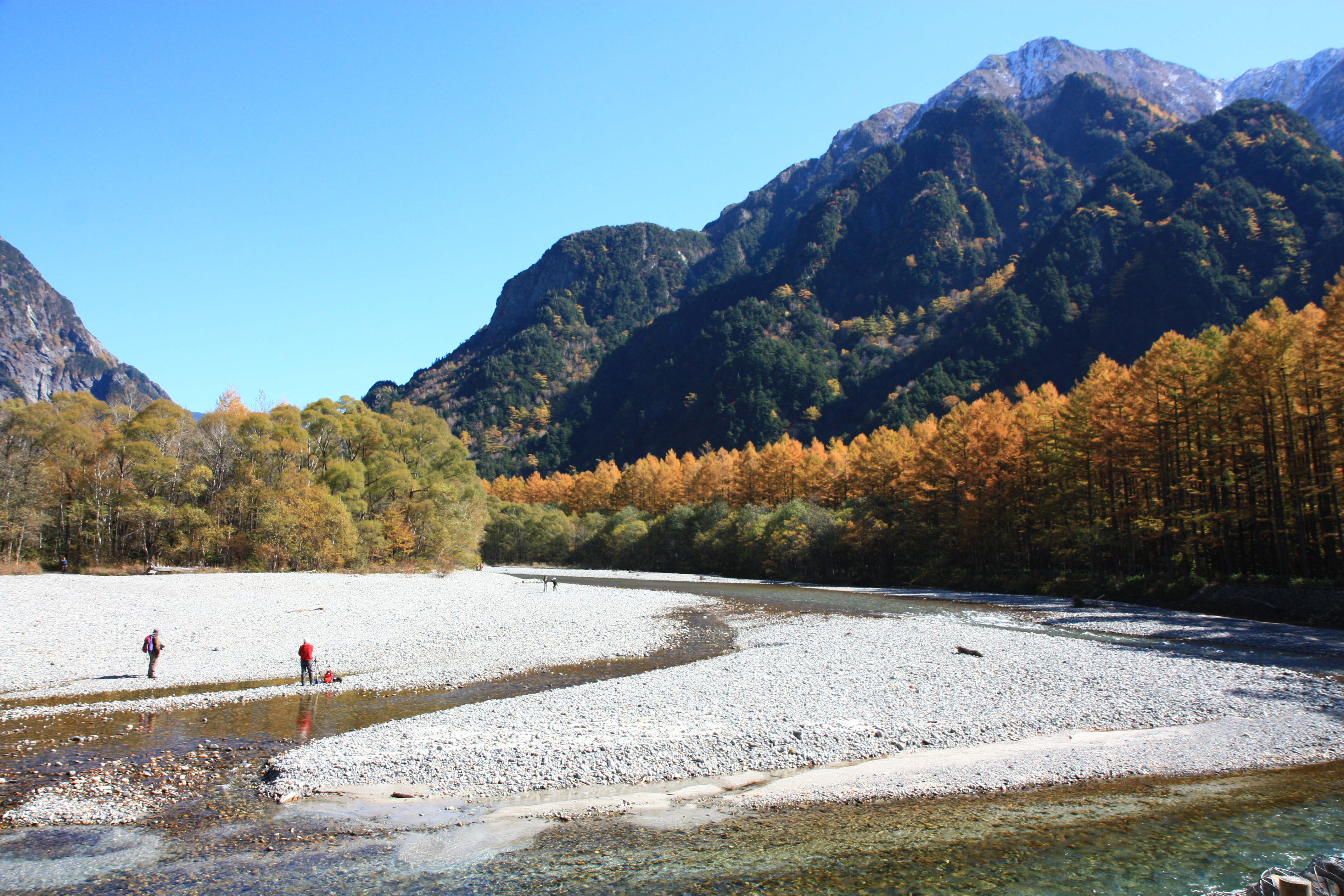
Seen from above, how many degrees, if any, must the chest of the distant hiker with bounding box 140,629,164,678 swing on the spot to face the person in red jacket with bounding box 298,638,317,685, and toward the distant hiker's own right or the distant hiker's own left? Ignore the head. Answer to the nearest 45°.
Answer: approximately 45° to the distant hiker's own right

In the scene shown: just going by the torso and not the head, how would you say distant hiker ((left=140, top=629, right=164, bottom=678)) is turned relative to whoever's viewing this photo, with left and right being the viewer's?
facing to the right of the viewer
